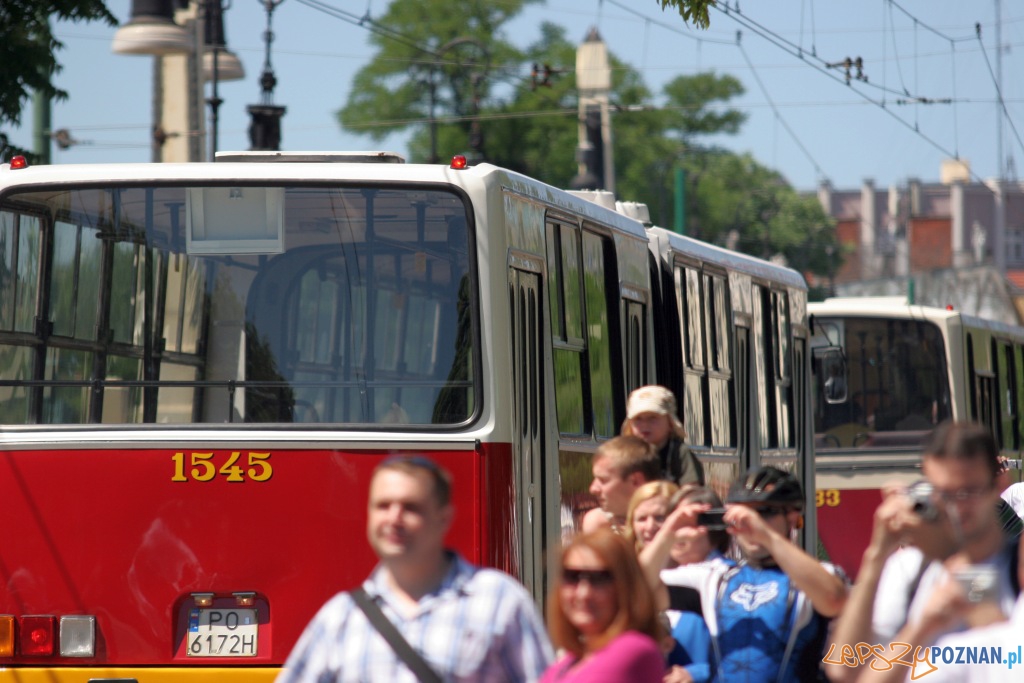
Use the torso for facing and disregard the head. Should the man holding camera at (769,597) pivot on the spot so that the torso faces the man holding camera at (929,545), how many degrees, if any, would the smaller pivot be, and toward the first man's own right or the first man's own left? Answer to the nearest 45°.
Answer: approximately 90° to the first man's own left

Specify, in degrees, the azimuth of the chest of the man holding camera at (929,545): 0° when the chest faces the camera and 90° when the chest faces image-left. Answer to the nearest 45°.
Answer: approximately 45°

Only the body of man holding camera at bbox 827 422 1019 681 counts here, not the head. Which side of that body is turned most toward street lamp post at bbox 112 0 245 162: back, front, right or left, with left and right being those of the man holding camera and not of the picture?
right

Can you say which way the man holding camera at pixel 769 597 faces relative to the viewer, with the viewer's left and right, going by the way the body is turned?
facing the viewer and to the left of the viewer

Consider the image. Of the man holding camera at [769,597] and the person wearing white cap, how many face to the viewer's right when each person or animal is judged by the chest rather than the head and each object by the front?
0

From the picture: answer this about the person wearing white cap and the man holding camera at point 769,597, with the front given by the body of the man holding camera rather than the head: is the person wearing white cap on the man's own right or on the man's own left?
on the man's own right

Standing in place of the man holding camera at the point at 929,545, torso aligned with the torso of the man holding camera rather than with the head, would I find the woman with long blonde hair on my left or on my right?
on my right
